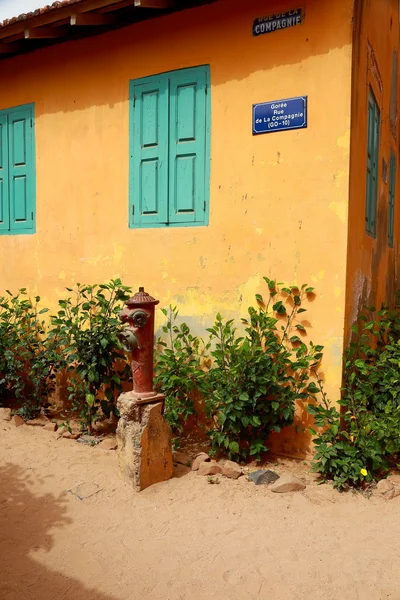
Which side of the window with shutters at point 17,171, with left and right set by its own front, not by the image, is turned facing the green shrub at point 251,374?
left

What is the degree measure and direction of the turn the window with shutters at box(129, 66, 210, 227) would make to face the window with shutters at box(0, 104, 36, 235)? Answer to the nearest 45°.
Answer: approximately 90° to its right

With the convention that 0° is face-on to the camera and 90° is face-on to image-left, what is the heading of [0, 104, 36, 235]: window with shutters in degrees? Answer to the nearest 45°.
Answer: approximately 45°

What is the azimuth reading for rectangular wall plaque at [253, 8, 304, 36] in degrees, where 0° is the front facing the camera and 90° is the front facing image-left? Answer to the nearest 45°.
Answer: approximately 45°
